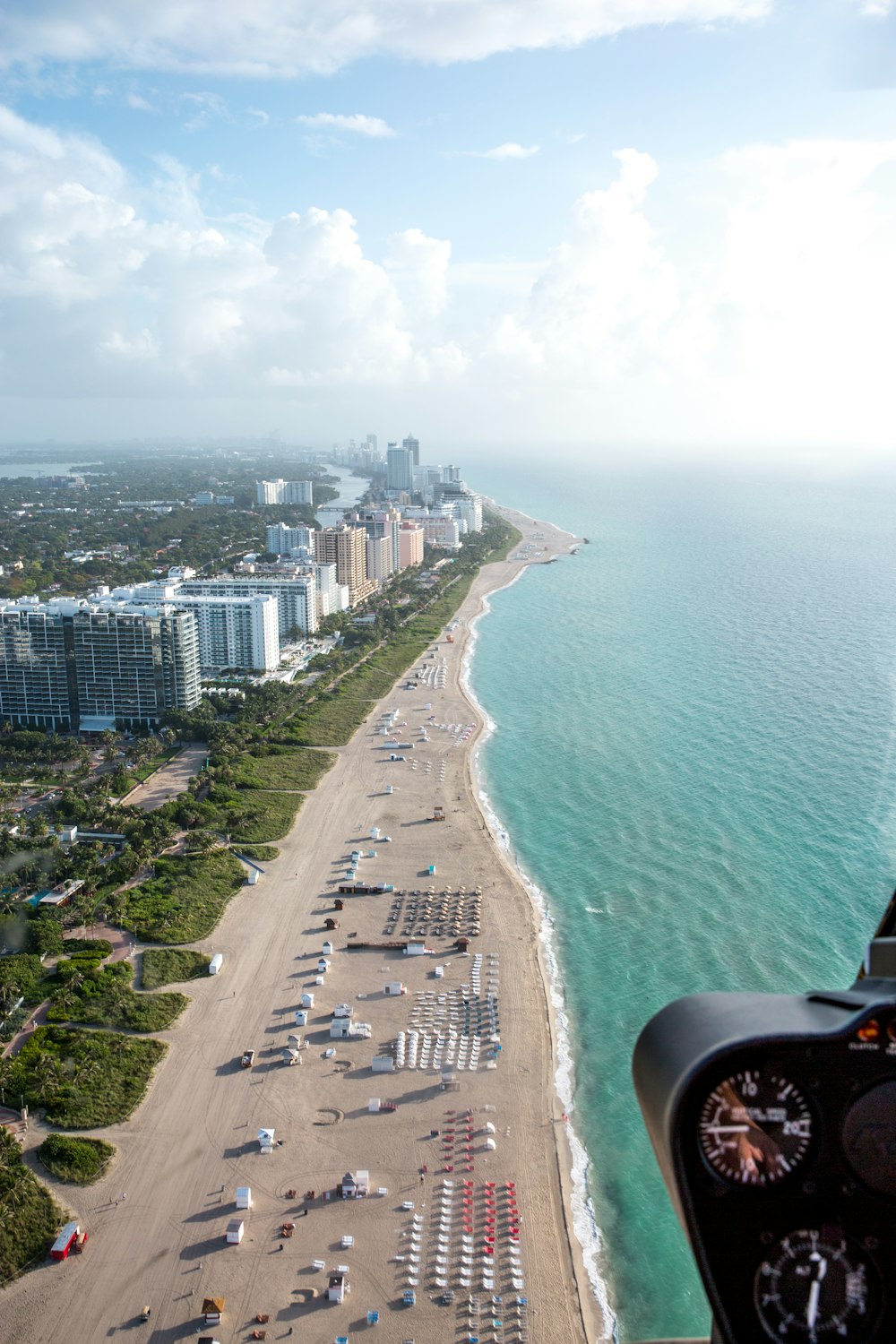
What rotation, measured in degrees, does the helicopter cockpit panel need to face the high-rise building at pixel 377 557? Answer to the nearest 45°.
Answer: approximately 135° to its right

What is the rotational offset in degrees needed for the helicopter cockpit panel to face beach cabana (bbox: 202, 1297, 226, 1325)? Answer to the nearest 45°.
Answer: approximately 135° to its right

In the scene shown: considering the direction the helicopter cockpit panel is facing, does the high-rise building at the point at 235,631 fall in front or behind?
behind

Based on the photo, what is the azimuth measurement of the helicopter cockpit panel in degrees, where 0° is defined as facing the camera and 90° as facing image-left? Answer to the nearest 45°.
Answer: approximately 0°

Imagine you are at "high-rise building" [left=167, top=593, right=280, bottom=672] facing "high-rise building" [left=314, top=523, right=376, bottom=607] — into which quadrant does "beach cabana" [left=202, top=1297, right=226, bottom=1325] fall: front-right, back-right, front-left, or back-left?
back-right

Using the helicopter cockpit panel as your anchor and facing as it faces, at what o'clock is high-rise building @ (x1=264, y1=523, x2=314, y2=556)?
The high-rise building is roughly at 5 o'clock from the helicopter cockpit panel.

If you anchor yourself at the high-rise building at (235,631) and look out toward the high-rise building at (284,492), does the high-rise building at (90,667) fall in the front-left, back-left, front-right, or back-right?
back-left

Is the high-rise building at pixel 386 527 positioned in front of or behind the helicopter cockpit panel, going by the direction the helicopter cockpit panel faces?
behind

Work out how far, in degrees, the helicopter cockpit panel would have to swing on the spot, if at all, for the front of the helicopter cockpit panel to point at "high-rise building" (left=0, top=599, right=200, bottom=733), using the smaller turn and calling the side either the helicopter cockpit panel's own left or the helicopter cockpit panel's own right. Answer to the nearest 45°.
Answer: approximately 135° to the helicopter cockpit panel's own right

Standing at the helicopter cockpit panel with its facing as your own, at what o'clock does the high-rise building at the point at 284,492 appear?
The high-rise building is roughly at 5 o'clock from the helicopter cockpit panel.

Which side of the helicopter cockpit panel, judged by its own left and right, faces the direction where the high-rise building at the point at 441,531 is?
back

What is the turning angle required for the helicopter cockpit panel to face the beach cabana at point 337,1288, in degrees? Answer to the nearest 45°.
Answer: approximately 135° to its right

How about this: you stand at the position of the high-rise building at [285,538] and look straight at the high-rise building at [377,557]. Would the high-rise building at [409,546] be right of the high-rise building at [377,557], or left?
left
